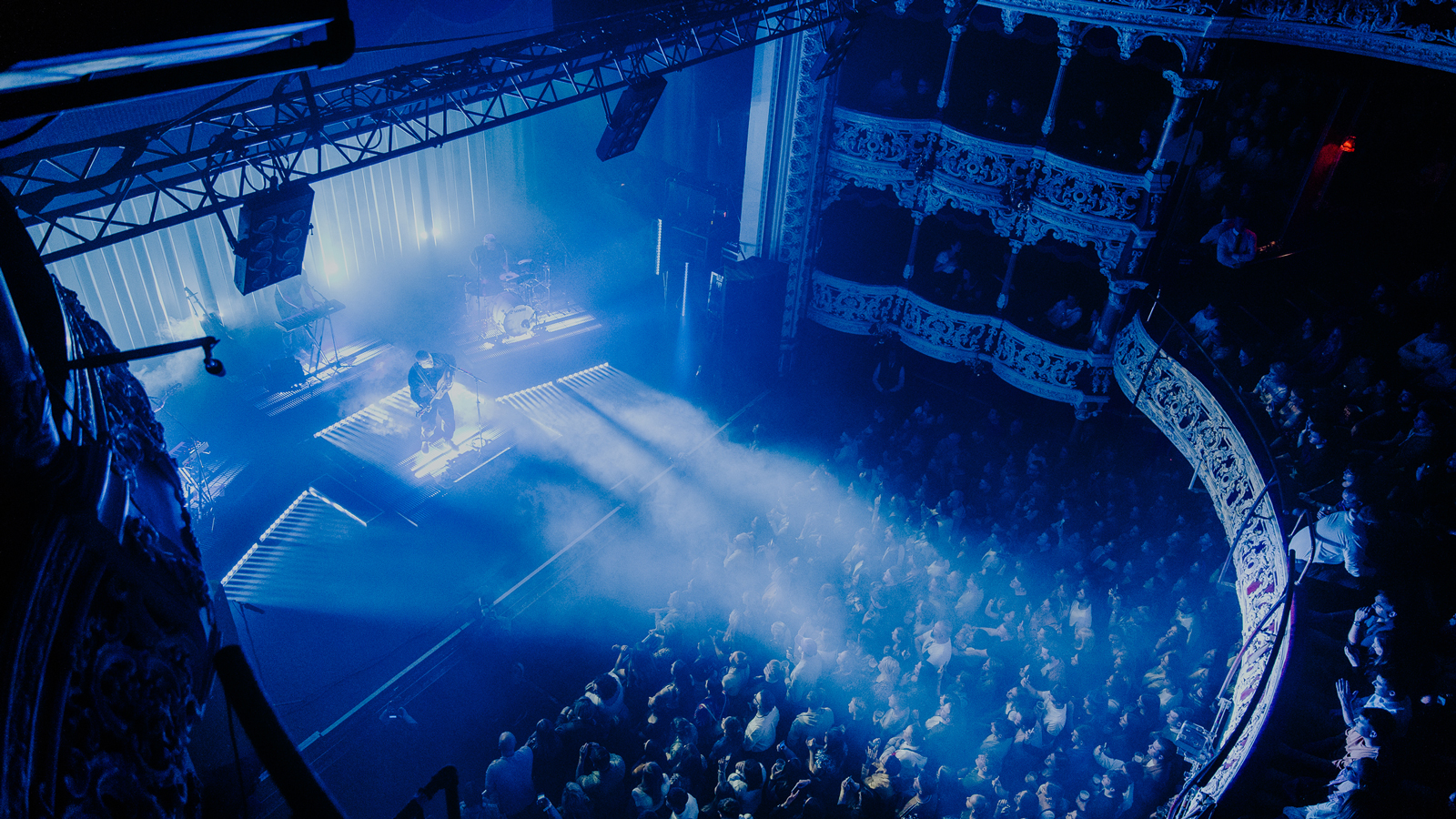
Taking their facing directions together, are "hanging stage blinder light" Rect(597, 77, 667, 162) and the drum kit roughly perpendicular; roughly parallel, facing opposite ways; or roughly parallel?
roughly parallel

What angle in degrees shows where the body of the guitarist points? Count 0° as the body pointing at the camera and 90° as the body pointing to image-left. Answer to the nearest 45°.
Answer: approximately 315°

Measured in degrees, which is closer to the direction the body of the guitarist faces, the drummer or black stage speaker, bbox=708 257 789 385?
the black stage speaker

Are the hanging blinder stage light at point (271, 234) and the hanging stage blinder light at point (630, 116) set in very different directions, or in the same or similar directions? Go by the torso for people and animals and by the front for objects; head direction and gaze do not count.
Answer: same or similar directions

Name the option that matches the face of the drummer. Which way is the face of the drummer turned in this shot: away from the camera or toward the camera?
toward the camera

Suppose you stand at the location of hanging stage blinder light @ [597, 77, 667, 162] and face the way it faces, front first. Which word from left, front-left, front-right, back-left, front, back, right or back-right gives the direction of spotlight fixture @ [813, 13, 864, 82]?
left

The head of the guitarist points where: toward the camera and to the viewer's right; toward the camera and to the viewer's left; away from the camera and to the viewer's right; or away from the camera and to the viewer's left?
toward the camera and to the viewer's right

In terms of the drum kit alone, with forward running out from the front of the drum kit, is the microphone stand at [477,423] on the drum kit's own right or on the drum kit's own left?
on the drum kit's own right

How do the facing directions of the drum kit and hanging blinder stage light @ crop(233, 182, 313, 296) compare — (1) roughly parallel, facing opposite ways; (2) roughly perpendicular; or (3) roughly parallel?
roughly parallel

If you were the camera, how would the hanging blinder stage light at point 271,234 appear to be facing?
facing the viewer and to the right of the viewer
